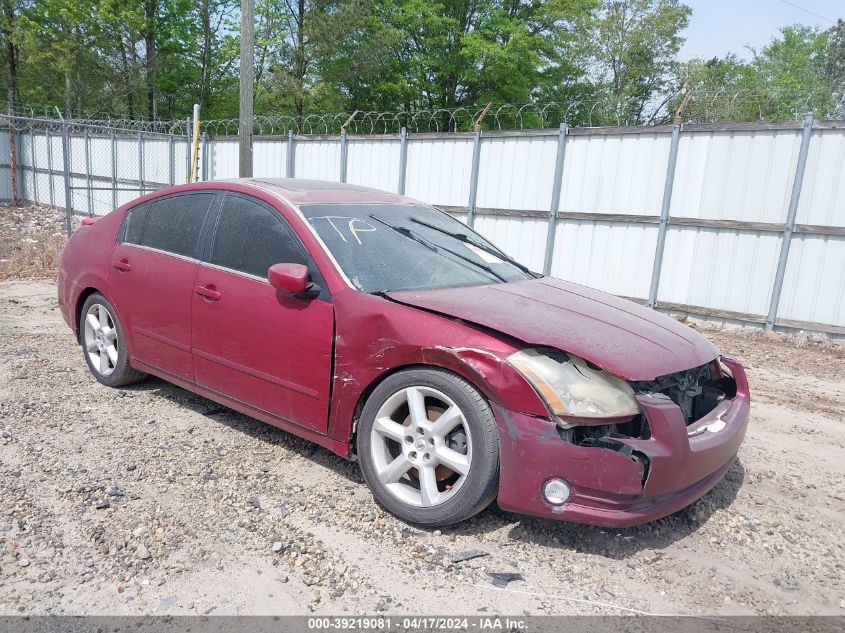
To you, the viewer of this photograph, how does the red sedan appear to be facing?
facing the viewer and to the right of the viewer

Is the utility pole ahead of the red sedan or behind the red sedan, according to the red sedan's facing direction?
behind

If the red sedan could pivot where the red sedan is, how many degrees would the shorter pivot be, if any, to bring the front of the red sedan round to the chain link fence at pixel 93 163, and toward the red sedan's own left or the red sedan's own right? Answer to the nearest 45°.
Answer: approximately 180°

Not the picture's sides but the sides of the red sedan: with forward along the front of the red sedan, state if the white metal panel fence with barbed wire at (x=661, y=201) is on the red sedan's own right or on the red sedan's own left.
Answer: on the red sedan's own left
